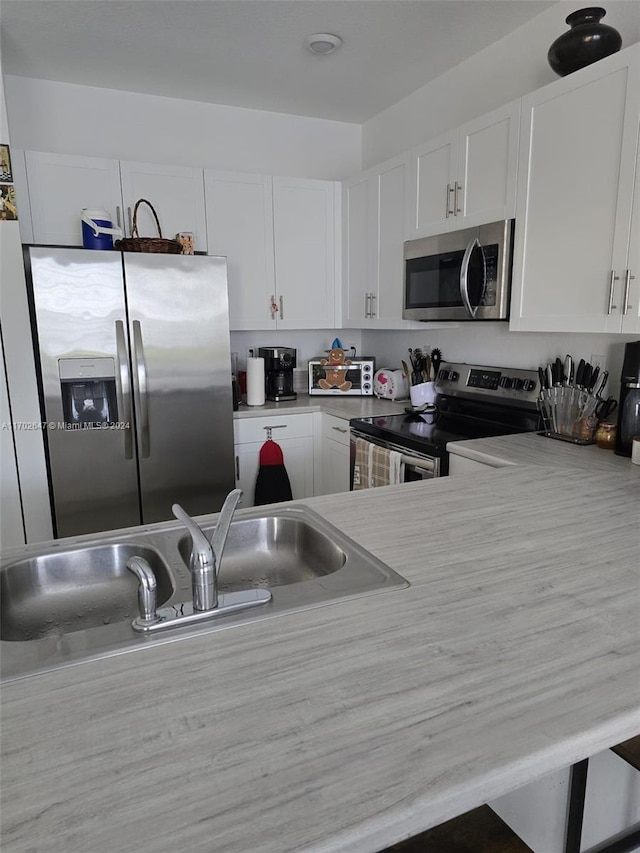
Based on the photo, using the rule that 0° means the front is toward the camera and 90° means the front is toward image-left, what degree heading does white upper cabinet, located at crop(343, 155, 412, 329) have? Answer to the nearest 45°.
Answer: approximately 45°

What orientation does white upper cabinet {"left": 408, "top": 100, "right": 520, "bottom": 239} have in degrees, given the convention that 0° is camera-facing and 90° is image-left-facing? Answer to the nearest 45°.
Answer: approximately 45°

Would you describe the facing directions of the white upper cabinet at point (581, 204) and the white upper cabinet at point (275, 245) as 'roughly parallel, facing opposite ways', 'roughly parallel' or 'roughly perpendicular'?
roughly perpendicular

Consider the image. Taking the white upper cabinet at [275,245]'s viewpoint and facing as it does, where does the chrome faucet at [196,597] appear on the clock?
The chrome faucet is roughly at 12 o'clock from the white upper cabinet.

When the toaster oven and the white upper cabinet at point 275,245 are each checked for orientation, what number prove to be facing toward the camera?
2
